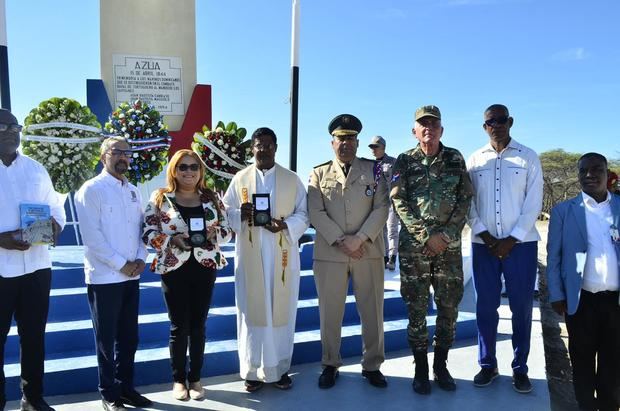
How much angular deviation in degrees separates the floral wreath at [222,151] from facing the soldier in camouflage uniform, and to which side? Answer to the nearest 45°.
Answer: approximately 45° to its left

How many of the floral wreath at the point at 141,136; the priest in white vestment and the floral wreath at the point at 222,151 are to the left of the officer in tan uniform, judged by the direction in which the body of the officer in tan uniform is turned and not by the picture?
0

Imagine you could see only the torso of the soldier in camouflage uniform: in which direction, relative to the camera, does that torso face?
toward the camera

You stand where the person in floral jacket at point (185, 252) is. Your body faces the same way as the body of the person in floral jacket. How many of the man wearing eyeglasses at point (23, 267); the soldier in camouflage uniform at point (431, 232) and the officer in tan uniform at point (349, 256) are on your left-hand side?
2

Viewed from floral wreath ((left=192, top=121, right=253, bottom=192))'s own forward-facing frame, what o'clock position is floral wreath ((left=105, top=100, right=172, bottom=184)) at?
floral wreath ((left=105, top=100, right=172, bottom=184)) is roughly at 4 o'clock from floral wreath ((left=192, top=121, right=253, bottom=192)).

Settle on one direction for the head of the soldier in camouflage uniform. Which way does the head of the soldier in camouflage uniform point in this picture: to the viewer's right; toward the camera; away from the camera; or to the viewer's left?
toward the camera

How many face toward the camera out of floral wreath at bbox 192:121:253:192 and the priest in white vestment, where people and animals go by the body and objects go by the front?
2

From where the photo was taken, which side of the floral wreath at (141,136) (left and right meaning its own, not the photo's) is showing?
front

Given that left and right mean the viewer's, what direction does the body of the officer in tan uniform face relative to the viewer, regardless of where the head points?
facing the viewer

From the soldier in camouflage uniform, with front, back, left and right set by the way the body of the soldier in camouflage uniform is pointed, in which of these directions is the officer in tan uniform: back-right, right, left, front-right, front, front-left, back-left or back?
right

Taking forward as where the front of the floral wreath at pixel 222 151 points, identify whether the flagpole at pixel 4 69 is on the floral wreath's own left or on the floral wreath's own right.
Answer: on the floral wreath's own right

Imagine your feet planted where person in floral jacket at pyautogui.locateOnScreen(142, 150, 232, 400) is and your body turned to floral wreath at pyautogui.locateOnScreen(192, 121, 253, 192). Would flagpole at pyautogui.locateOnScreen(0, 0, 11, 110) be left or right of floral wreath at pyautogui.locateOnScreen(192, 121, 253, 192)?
left

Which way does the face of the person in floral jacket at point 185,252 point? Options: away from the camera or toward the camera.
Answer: toward the camera

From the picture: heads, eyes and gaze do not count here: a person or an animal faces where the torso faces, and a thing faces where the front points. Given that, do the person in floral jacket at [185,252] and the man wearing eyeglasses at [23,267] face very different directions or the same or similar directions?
same or similar directions

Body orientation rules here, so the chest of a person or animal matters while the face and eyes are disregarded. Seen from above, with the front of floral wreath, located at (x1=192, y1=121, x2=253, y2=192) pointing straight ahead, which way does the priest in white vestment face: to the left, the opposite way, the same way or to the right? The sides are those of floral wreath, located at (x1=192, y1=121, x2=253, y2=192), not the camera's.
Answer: the same way

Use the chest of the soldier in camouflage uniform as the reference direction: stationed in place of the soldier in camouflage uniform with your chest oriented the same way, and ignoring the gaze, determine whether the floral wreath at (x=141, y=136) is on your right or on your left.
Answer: on your right
